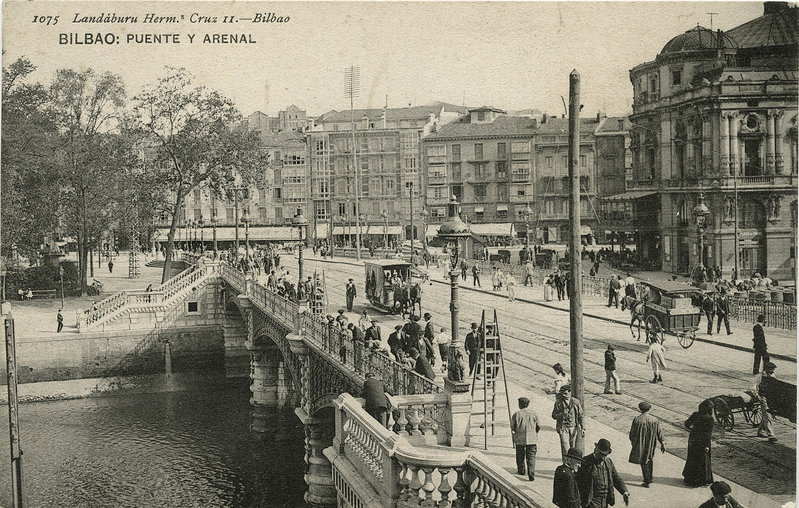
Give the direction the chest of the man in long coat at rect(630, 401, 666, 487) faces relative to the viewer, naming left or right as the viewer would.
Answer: facing away from the viewer

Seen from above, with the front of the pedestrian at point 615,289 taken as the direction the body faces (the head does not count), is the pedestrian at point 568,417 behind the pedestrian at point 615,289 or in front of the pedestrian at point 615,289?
in front

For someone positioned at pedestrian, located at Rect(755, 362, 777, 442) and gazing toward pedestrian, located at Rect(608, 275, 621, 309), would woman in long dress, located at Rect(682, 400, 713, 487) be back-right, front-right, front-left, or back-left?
back-left

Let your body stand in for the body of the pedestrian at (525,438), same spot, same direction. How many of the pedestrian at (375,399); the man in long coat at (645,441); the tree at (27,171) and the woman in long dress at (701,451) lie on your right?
2

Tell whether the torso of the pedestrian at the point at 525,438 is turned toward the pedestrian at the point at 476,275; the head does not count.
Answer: yes

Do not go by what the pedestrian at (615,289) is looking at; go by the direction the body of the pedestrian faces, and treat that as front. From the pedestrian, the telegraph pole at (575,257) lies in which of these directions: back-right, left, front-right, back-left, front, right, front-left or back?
front

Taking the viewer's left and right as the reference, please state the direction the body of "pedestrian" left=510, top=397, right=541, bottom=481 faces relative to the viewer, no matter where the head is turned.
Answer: facing away from the viewer

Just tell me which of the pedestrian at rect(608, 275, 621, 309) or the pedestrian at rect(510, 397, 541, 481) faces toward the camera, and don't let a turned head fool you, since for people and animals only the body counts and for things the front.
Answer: the pedestrian at rect(608, 275, 621, 309)

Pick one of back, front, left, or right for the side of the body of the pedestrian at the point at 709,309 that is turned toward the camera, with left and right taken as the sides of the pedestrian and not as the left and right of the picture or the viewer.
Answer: front
